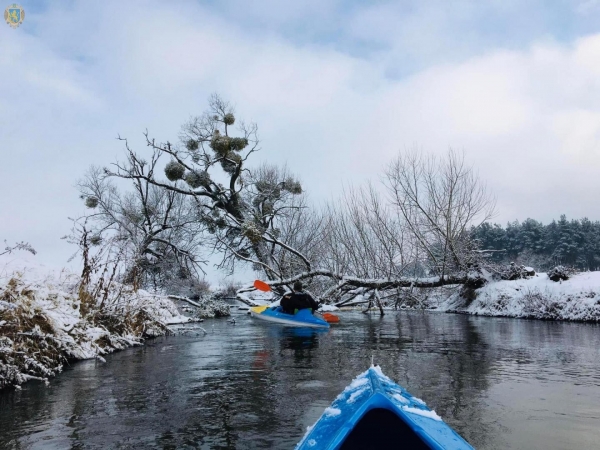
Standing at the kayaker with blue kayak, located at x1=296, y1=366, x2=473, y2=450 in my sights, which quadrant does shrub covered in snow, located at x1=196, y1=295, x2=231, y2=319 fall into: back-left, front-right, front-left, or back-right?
back-right

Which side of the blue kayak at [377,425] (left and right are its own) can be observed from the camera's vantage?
back

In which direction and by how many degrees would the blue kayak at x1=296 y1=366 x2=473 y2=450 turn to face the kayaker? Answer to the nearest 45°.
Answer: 0° — it already faces them

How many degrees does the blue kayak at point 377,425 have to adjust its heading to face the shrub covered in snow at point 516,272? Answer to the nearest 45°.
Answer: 0° — it already faces it
